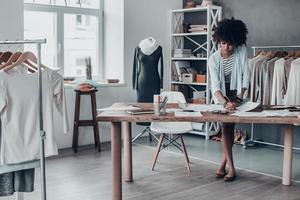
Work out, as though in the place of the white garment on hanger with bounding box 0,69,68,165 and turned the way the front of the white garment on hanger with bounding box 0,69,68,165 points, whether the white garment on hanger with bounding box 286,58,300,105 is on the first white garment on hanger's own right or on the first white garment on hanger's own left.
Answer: on the first white garment on hanger's own left

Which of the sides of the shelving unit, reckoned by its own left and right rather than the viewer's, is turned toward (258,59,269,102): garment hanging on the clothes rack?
left

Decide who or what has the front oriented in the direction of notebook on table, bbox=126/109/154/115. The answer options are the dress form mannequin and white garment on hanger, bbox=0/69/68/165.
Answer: the dress form mannequin

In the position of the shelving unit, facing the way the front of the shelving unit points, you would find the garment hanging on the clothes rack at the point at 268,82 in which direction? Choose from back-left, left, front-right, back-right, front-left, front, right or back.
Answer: left

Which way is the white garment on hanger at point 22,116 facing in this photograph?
toward the camera

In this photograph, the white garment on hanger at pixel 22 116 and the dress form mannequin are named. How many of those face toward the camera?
2

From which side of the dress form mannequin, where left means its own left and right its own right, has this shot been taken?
front

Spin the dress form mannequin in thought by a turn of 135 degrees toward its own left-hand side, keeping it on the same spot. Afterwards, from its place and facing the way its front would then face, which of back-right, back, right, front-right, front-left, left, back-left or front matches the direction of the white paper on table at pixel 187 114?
back-right

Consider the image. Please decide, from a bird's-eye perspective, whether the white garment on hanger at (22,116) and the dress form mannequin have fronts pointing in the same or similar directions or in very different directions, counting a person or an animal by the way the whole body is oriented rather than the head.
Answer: same or similar directions

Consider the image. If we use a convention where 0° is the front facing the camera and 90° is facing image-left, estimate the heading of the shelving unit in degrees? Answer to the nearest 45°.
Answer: approximately 45°

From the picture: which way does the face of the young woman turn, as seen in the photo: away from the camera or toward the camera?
toward the camera
